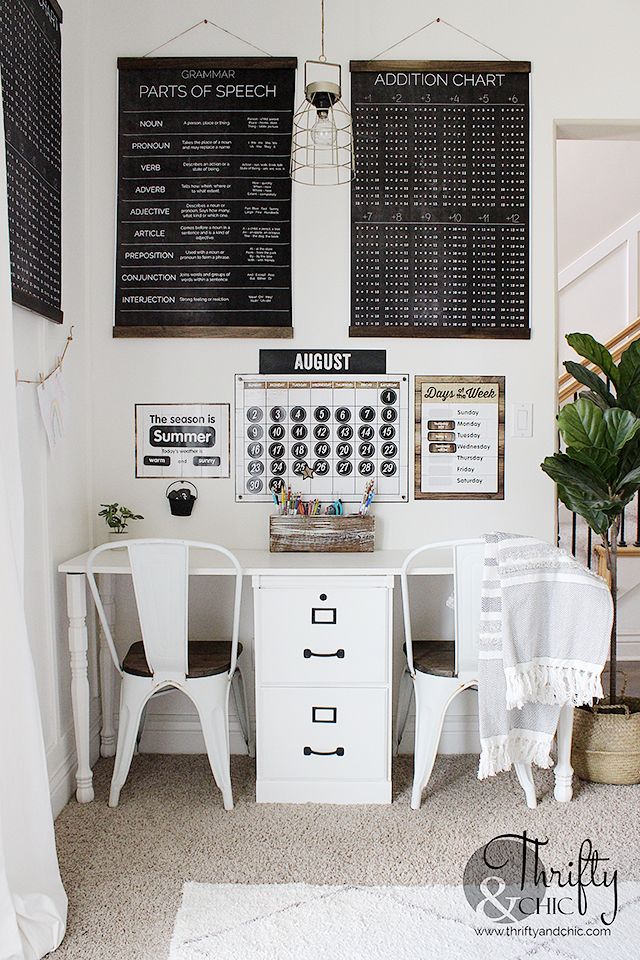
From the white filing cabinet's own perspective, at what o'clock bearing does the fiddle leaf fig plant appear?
The fiddle leaf fig plant is roughly at 9 o'clock from the white filing cabinet.

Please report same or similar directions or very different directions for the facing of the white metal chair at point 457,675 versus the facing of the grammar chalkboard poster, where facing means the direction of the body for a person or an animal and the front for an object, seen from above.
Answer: very different directions

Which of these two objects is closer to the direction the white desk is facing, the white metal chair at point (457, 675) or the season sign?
the white metal chair

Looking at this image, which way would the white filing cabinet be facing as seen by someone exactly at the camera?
facing the viewer

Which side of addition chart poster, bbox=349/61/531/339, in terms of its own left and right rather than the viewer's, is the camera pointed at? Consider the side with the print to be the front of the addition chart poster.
front

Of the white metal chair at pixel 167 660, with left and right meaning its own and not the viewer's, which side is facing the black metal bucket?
front

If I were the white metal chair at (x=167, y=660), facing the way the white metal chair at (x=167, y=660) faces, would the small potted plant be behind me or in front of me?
in front

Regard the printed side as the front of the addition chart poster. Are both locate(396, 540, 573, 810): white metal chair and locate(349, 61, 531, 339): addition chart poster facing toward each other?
yes

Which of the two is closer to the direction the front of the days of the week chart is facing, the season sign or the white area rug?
the white area rug

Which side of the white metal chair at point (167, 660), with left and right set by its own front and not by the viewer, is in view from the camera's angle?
back

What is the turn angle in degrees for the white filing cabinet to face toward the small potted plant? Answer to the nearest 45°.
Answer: approximately 135° to its right

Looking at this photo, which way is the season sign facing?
toward the camera

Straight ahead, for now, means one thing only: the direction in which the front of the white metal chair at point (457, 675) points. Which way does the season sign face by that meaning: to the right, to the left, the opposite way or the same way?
the opposite way

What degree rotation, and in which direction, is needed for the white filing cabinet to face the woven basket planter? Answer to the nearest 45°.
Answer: approximately 90° to its left
